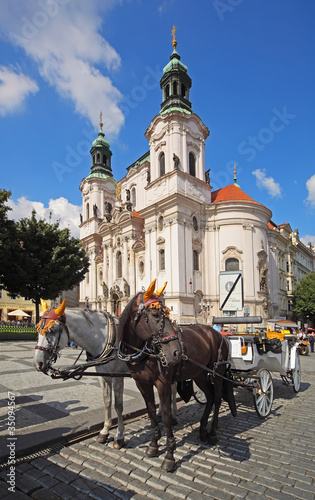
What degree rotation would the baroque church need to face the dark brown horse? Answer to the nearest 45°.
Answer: approximately 45° to its left

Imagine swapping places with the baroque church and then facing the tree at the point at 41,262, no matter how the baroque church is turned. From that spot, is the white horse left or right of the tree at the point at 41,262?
left

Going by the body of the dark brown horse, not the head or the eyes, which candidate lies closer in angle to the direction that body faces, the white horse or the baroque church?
the white horse

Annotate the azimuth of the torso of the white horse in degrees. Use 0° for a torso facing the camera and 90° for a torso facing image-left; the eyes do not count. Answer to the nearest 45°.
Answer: approximately 45°

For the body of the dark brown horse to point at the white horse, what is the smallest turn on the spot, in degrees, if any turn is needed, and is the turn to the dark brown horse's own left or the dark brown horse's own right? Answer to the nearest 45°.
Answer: approximately 90° to the dark brown horse's own right

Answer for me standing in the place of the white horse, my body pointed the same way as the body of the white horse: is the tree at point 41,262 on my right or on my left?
on my right

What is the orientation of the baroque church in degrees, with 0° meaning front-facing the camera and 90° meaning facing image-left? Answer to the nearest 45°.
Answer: approximately 45°
